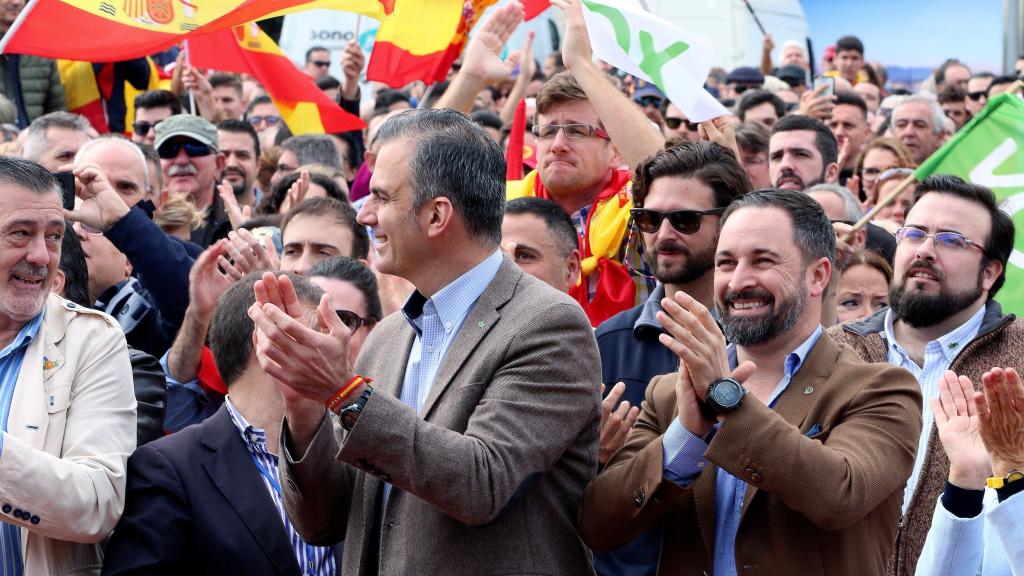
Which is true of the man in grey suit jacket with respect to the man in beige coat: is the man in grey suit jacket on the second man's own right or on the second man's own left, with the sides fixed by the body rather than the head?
on the second man's own left

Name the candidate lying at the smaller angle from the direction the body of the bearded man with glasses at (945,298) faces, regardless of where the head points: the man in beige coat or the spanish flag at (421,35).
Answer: the man in beige coat

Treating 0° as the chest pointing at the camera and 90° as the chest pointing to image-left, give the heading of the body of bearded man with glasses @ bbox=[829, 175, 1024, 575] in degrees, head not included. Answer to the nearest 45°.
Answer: approximately 45°

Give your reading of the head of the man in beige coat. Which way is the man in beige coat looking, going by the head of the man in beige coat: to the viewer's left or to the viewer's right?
to the viewer's right

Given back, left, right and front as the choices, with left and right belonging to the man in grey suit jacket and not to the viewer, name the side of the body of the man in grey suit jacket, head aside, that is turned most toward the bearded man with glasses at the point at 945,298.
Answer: back

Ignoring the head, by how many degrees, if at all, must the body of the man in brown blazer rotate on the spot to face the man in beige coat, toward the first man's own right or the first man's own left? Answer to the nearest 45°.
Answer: approximately 45° to the first man's own right

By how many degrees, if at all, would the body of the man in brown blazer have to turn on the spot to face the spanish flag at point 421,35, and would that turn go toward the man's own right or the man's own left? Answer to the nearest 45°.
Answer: approximately 90° to the man's own right

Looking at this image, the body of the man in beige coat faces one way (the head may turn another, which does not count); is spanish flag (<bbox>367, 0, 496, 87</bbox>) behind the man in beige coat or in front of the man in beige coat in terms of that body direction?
behind

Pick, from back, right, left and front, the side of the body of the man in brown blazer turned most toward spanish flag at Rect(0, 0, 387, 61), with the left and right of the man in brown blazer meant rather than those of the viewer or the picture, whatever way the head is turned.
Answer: right

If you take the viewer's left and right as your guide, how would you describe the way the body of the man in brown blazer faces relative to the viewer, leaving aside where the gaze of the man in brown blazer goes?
facing the viewer and to the left of the viewer

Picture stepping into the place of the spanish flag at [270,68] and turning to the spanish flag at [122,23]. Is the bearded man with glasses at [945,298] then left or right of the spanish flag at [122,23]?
left
